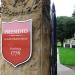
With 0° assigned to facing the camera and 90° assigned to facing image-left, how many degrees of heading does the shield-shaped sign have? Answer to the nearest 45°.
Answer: approximately 0°
